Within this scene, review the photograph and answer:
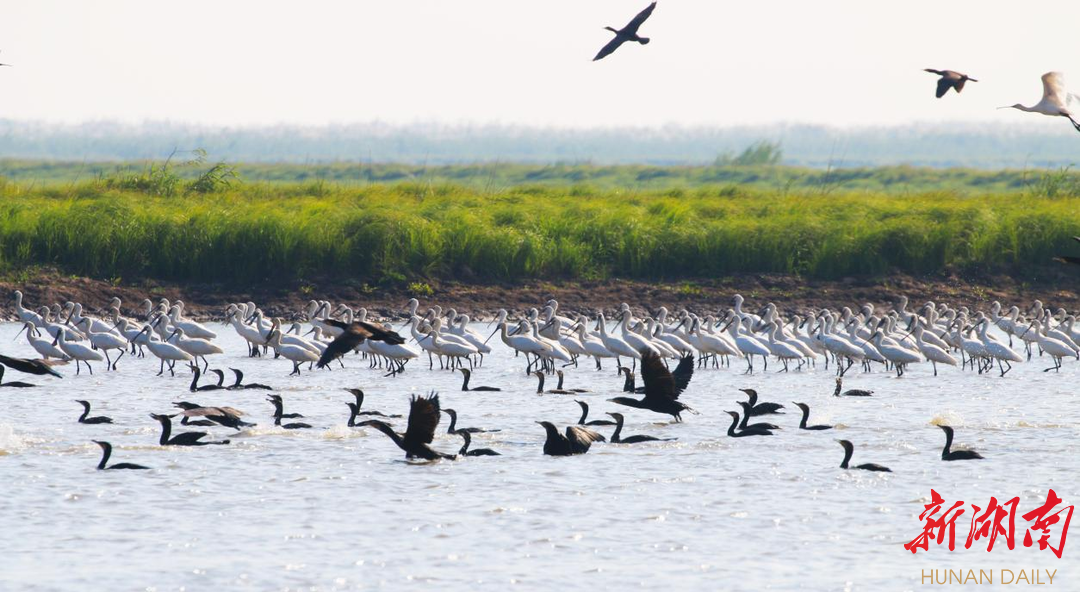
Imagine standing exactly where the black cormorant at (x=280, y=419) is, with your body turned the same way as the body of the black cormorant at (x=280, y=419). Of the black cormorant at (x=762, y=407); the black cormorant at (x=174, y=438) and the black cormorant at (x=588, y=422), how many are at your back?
2

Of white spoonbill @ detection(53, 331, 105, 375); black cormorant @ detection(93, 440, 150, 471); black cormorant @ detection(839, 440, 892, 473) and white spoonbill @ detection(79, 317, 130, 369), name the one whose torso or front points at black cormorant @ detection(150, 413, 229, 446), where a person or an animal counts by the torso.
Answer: black cormorant @ detection(839, 440, 892, 473)

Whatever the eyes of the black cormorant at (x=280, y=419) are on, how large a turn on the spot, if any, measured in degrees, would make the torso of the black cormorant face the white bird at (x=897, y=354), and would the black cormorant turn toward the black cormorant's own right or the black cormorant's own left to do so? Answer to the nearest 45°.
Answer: approximately 135° to the black cormorant's own right

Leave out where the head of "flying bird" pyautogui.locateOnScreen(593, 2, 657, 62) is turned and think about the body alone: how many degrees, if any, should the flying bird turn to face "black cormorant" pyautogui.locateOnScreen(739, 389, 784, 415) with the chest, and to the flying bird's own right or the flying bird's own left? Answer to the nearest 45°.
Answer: approximately 135° to the flying bird's own left

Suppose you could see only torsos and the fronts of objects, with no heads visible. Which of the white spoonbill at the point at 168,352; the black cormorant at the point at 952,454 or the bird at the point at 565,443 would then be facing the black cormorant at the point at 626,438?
the black cormorant at the point at 952,454

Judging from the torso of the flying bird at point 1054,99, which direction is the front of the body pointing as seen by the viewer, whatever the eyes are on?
to the viewer's left

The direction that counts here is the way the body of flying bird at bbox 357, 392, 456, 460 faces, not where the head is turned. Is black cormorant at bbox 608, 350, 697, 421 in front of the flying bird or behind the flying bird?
behind

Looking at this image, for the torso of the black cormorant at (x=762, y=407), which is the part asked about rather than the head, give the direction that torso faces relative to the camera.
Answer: to the viewer's left

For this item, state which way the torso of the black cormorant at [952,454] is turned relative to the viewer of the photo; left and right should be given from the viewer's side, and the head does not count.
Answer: facing to the left of the viewer

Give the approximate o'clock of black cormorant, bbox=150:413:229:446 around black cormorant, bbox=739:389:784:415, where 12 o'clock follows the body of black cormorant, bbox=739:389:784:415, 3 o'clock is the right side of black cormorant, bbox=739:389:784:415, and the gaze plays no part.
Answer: black cormorant, bbox=150:413:229:446 is roughly at 11 o'clock from black cormorant, bbox=739:389:784:415.
